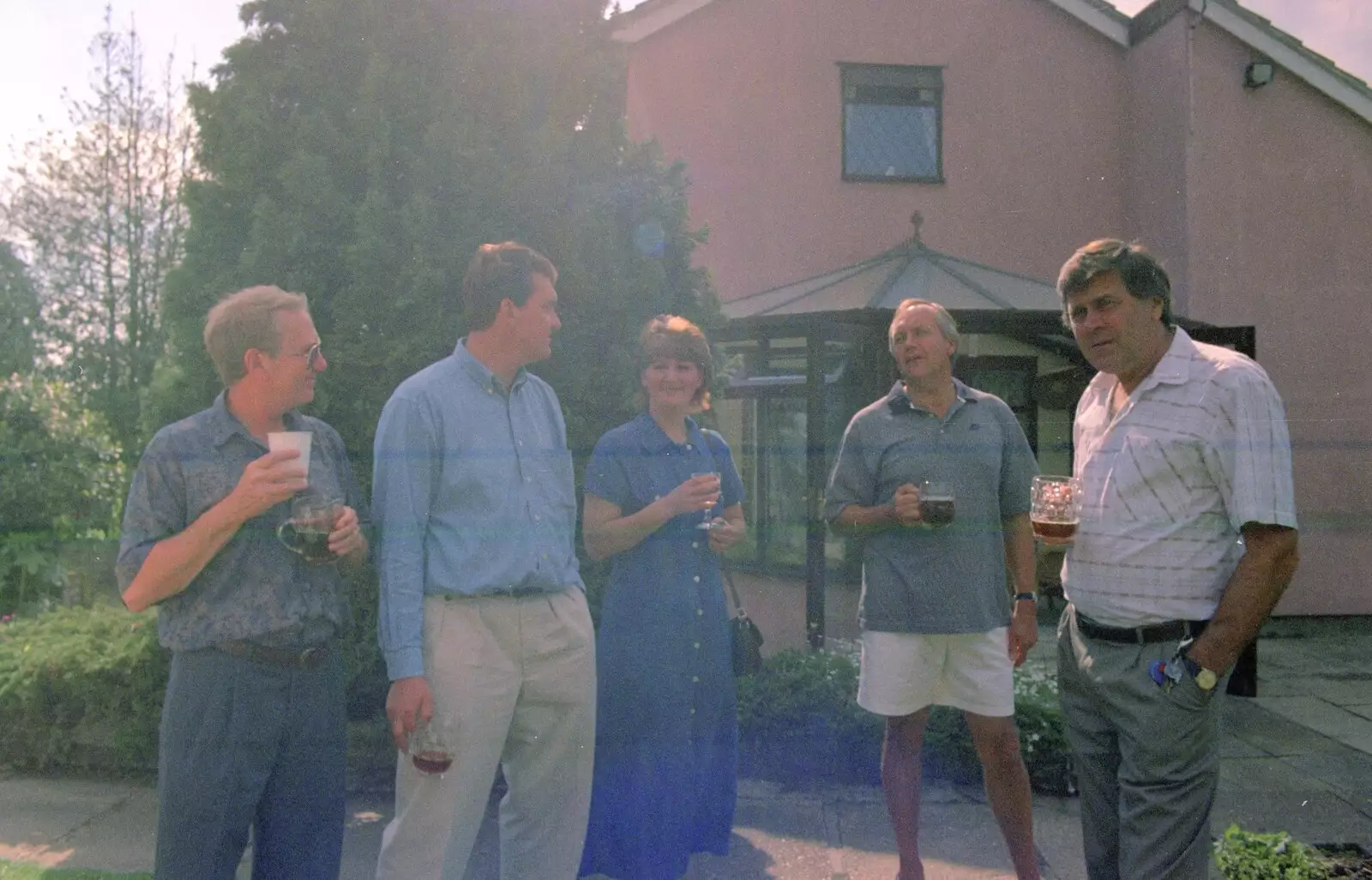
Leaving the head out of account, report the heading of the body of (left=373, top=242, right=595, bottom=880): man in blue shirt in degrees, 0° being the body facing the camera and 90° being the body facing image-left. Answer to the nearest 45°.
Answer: approximately 315°

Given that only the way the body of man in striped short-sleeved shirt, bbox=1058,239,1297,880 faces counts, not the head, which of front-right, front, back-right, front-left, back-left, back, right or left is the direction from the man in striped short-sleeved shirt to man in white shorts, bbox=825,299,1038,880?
right

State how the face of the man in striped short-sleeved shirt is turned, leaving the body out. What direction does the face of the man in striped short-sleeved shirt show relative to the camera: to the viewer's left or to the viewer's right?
to the viewer's left

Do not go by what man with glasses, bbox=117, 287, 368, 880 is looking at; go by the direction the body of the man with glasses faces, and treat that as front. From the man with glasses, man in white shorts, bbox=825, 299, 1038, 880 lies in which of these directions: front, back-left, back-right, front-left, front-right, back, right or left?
front-left

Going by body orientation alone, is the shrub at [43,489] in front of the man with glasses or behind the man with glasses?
behind

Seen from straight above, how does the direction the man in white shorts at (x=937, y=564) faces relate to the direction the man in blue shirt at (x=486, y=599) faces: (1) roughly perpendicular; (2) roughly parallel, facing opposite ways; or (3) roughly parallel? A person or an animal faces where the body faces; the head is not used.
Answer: roughly perpendicular

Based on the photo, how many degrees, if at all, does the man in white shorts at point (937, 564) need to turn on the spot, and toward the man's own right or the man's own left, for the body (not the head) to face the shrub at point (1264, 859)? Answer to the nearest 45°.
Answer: approximately 90° to the man's own left

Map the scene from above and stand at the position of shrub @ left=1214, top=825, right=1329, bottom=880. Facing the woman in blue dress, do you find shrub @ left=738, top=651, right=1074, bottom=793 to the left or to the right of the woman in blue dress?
right

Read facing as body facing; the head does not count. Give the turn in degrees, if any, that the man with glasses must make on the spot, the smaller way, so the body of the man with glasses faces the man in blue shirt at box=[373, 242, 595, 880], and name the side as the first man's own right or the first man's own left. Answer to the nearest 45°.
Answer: approximately 45° to the first man's own left

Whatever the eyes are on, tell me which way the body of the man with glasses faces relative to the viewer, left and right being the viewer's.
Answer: facing the viewer and to the right of the viewer

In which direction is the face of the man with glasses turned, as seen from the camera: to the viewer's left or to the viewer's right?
to the viewer's right

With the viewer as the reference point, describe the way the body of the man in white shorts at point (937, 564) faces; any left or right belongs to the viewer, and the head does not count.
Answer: facing the viewer

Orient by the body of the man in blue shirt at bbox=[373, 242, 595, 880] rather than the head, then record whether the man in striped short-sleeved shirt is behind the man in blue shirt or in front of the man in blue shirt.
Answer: in front

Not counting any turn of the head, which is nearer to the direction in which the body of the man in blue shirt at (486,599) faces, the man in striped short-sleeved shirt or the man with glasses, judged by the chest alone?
the man in striped short-sleeved shirt

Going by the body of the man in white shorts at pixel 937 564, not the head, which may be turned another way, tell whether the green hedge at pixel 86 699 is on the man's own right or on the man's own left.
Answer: on the man's own right

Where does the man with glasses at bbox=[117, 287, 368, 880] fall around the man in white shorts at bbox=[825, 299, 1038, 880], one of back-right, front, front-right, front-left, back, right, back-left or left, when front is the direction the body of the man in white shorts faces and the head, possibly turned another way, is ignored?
front-right

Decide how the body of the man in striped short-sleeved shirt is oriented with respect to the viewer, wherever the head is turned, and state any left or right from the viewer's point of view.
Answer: facing the viewer and to the left of the viewer

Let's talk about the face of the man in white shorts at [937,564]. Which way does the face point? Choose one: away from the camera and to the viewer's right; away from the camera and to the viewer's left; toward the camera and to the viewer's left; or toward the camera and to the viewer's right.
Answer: toward the camera and to the viewer's left
